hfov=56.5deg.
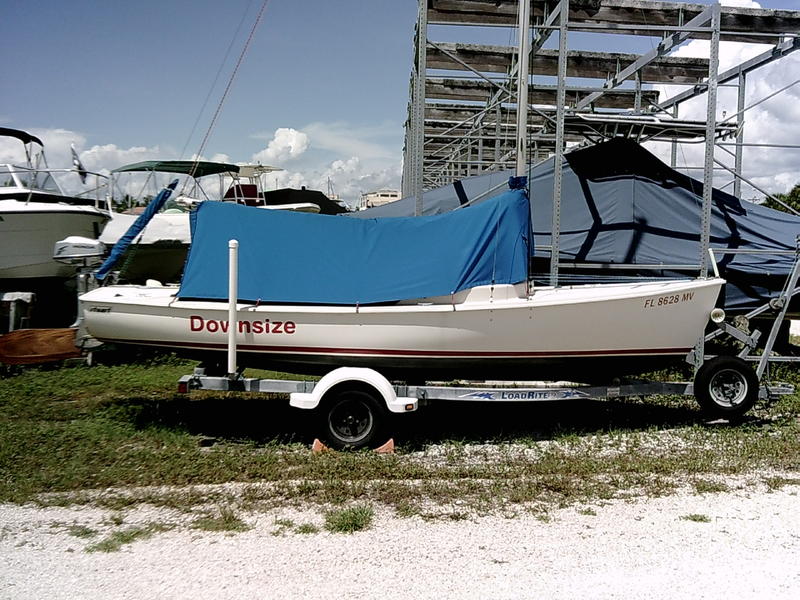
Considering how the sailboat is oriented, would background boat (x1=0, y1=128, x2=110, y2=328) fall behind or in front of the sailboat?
behind

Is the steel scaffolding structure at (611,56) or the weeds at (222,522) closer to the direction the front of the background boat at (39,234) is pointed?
the steel scaffolding structure

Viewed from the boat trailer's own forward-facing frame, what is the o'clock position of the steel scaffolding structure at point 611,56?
The steel scaffolding structure is roughly at 10 o'clock from the boat trailer.

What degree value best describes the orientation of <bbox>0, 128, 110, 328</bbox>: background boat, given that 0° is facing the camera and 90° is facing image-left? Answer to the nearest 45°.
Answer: approximately 270°

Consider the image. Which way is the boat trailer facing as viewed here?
to the viewer's right

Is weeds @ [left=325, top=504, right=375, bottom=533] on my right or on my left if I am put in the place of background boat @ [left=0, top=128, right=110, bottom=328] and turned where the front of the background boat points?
on my right

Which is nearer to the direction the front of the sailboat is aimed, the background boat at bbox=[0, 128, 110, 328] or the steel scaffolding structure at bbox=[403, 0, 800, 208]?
the steel scaffolding structure

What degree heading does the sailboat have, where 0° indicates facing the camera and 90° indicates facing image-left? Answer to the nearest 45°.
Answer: approximately 270°

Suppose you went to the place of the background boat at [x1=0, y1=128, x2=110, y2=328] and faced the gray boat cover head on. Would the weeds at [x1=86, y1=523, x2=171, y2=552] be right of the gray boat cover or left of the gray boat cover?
right

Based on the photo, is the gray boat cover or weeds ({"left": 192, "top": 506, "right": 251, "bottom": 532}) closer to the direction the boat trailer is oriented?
the gray boat cover

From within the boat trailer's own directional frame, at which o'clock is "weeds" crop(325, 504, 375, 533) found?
The weeds is roughly at 3 o'clock from the boat trailer.

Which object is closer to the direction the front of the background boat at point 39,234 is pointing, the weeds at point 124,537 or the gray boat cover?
the gray boat cover
